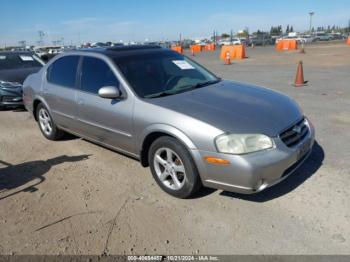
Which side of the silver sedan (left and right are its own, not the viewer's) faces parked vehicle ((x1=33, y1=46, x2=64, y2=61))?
back

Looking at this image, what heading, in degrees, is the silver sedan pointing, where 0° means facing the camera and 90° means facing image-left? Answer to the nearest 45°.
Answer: approximately 315°

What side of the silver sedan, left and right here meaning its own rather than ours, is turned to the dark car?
back
